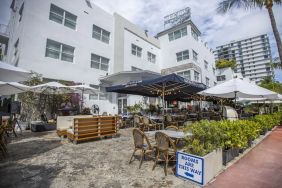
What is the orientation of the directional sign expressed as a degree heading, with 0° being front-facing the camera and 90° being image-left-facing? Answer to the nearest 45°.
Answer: approximately 45°

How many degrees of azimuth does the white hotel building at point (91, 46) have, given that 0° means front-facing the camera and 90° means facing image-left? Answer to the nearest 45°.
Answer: approximately 315°

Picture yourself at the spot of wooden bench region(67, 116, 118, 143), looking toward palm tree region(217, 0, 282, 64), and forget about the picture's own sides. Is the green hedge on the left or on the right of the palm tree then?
right

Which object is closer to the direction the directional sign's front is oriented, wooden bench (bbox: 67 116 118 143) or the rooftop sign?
the wooden bench

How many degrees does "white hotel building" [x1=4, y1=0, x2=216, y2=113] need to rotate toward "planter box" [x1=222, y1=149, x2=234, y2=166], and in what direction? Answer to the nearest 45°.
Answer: approximately 45° to its right

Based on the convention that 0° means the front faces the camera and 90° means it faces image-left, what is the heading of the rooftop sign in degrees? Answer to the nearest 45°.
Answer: approximately 45°
